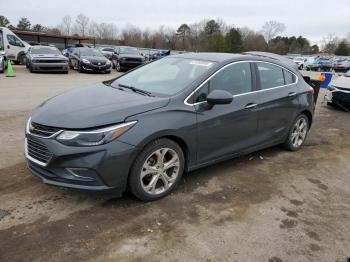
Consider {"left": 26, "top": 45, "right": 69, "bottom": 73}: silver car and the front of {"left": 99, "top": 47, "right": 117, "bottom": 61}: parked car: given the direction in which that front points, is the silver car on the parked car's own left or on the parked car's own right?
on the parked car's own right

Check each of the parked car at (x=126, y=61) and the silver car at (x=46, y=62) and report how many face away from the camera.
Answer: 0

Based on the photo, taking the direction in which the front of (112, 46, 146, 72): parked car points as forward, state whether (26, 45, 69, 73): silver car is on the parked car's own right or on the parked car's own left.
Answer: on the parked car's own right

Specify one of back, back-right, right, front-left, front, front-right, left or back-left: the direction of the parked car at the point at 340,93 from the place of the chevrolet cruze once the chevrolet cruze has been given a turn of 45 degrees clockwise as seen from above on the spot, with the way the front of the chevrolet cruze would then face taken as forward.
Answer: back-right

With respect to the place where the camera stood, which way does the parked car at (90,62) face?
facing the viewer and to the right of the viewer

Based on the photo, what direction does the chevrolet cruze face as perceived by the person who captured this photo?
facing the viewer and to the left of the viewer

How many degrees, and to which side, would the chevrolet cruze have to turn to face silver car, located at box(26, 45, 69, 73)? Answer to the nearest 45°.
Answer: approximately 90° to its right

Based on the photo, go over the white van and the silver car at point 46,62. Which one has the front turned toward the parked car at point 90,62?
the white van

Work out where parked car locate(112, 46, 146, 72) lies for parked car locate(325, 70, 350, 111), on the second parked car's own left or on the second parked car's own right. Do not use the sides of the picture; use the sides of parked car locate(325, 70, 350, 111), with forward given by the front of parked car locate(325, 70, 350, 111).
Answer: on the second parked car's own right

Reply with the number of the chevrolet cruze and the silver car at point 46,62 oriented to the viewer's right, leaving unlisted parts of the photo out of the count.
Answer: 0

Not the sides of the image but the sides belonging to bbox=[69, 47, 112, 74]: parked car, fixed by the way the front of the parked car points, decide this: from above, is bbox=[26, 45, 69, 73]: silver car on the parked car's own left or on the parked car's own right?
on the parked car's own right

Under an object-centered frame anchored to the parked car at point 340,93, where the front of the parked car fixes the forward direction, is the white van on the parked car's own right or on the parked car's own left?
on the parked car's own right

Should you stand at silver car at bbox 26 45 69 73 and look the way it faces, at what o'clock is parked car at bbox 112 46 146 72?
The parked car is roughly at 8 o'clock from the silver car.

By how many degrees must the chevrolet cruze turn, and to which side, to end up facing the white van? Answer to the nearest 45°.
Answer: approximately 90° to its right

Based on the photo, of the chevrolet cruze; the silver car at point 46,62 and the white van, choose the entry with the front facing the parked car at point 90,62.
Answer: the white van
